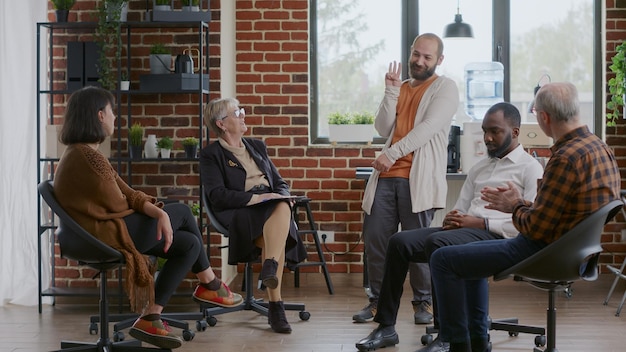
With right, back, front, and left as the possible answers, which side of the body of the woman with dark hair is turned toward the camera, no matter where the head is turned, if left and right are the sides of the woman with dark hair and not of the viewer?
right

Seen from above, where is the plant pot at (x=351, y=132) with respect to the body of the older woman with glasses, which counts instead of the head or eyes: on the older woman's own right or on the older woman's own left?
on the older woman's own left

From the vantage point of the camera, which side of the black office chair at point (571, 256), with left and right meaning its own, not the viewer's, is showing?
left

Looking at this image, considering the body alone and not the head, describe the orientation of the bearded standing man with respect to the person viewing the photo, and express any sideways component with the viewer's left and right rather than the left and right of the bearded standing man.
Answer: facing the viewer and to the left of the viewer

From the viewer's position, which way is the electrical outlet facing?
facing the viewer

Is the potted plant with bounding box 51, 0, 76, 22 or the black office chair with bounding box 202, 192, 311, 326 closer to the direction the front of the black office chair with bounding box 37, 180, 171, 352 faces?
the black office chair

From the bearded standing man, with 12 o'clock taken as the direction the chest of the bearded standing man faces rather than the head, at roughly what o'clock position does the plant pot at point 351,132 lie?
The plant pot is roughly at 4 o'clock from the bearded standing man.

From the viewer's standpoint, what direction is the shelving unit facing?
toward the camera

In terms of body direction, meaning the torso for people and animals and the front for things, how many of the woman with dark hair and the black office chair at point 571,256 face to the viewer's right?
1

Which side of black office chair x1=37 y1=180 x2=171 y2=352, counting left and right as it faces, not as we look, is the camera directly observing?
right

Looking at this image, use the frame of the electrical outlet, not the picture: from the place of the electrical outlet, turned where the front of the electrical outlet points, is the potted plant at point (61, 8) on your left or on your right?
on your right

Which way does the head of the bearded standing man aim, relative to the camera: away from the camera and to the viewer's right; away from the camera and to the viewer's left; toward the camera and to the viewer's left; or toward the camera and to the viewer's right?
toward the camera and to the viewer's left

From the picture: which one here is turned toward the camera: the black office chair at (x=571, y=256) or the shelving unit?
the shelving unit

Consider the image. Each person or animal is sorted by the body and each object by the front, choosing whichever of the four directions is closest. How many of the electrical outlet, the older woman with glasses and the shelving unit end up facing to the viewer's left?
0

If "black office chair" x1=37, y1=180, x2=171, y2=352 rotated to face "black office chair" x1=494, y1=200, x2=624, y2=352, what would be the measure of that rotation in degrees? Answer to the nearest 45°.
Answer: approximately 45° to its right
